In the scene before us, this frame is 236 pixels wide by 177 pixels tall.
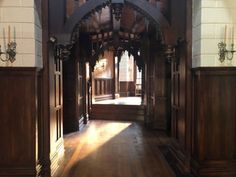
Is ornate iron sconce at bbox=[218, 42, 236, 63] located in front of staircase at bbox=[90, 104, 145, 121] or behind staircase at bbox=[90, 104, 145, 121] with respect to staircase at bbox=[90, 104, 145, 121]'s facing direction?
in front

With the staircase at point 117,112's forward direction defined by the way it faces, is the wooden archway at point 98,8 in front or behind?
in front

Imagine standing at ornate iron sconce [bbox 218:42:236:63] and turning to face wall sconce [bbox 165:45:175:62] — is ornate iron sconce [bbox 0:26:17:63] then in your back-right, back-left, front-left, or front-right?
front-left

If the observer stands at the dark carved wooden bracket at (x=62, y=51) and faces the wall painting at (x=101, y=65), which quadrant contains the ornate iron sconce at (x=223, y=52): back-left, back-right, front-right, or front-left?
back-right

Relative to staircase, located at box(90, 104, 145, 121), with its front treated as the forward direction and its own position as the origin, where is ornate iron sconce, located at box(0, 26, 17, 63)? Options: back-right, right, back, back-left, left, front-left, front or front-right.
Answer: front

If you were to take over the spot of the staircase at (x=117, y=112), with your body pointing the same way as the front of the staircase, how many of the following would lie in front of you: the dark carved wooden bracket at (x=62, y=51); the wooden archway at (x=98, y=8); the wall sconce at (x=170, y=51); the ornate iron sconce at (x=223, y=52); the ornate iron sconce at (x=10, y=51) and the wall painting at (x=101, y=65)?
5

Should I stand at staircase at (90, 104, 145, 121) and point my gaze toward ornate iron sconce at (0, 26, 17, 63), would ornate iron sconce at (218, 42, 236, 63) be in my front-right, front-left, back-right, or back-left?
front-left

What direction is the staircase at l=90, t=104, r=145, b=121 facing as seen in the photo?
toward the camera

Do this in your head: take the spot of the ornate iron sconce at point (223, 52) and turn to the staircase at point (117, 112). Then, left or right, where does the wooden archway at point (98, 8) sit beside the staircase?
left

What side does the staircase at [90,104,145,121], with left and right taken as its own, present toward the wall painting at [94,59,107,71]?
back

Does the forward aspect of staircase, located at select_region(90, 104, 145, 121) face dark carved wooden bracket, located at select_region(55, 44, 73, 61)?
yes
